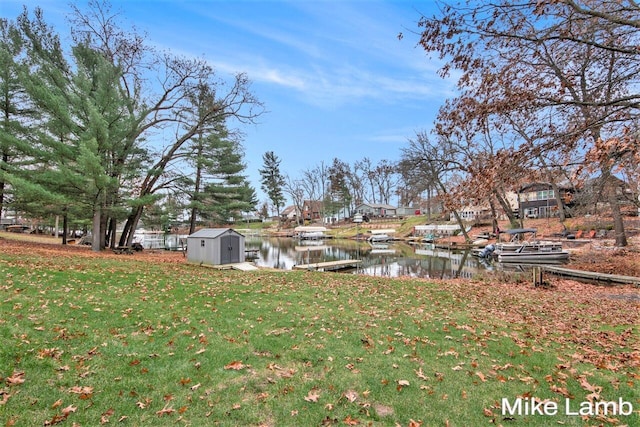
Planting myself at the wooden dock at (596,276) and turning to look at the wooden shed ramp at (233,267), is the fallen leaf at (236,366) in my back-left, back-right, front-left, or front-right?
front-left

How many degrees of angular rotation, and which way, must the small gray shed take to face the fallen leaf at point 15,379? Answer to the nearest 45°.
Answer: approximately 45° to its right

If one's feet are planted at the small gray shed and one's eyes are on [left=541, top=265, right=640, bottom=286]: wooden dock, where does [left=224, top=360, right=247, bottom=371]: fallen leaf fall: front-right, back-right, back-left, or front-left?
front-right

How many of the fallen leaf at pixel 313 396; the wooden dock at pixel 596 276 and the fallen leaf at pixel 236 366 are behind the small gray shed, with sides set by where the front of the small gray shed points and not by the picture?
0

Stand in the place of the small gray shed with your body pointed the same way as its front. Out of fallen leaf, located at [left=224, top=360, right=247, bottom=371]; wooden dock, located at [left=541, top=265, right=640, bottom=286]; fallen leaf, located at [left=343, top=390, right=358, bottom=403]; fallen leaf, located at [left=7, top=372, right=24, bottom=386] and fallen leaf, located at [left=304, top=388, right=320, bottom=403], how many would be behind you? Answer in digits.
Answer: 0

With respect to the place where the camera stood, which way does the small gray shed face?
facing the viewer and to the right of the viewer

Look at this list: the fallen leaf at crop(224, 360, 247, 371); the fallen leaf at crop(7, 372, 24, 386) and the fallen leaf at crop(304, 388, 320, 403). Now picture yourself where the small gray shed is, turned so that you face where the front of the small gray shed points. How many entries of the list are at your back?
0

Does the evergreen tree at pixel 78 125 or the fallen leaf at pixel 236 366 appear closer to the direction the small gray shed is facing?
the fallen leaf

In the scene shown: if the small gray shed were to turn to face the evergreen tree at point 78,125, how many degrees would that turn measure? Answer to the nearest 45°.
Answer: approximately 135° to its right

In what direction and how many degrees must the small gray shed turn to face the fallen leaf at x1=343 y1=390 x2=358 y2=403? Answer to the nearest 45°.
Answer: approximately 45° to its right

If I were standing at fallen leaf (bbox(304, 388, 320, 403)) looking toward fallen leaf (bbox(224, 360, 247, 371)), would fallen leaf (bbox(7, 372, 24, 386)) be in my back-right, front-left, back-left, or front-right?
front-left
